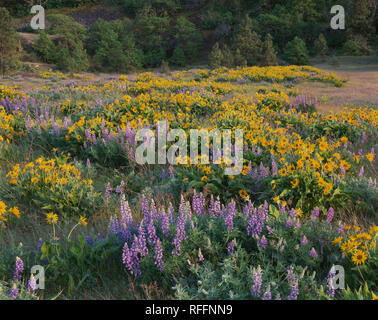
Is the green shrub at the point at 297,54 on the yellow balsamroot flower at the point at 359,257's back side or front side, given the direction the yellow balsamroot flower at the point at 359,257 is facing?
on the back side

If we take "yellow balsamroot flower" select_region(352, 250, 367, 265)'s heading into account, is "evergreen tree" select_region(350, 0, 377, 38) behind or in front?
behind

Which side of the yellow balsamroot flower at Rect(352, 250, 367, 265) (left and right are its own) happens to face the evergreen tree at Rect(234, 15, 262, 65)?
back

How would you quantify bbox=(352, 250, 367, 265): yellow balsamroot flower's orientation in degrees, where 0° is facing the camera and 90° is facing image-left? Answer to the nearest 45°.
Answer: approximately 0°

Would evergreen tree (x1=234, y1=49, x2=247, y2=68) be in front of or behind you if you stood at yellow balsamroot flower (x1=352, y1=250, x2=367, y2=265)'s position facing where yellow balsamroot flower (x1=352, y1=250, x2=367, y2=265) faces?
behind

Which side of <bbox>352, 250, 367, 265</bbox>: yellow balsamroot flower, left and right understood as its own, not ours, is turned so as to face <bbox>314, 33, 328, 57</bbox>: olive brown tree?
back

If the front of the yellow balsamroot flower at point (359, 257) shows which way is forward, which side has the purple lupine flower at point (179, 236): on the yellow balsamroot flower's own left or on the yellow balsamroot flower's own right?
on the yellow balsamroot flower's own right
